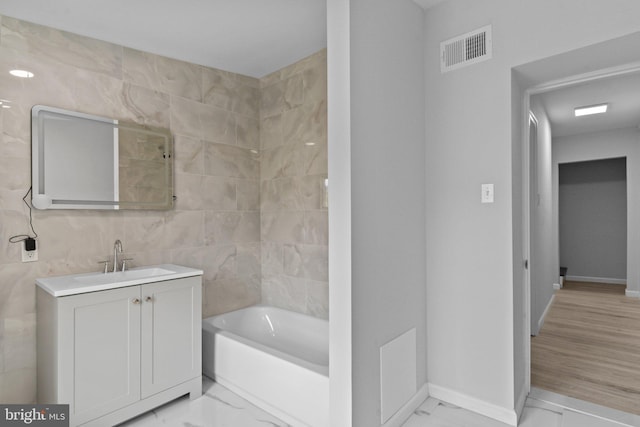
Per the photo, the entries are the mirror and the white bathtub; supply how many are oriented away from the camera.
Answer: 0

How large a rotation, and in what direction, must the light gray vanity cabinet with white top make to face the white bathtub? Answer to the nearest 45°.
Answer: approximately 45° to its left

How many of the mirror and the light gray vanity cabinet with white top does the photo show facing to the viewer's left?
0

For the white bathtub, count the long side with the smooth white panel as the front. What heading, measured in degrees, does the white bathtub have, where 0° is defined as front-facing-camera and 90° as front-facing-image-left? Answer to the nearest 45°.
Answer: approximately 45°

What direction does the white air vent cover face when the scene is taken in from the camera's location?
facing the viewer and to the left of the viewer

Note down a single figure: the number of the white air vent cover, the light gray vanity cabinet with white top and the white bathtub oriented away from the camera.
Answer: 0

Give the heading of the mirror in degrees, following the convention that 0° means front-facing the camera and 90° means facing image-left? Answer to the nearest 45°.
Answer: approximately 315°

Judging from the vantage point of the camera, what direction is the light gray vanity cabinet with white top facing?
facing the viewer and to the right of the viewer

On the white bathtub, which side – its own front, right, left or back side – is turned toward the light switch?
left
